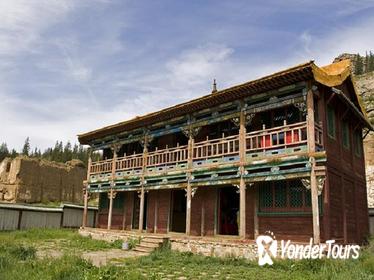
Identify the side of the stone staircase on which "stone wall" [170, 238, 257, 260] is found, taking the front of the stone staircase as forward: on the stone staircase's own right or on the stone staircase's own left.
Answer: on the stone staircase's own left

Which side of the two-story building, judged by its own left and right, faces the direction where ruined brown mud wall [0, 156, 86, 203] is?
right

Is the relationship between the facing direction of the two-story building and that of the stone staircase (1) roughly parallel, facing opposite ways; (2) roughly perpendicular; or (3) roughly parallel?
roughly parallel

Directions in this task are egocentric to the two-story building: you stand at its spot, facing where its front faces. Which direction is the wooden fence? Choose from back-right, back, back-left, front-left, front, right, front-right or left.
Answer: right

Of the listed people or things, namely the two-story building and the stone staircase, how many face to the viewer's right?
0

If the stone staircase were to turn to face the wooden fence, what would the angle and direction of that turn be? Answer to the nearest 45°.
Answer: approximately 90° to its right

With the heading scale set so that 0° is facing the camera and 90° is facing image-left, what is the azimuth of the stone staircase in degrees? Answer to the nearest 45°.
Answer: approximately 45°
